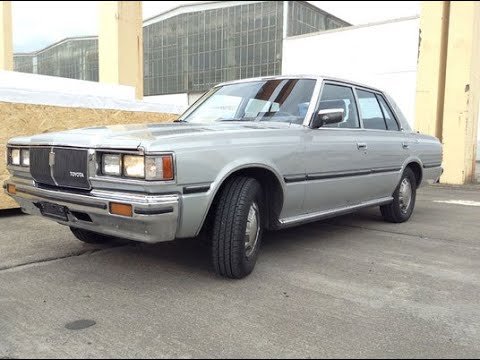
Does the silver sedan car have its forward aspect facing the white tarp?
no

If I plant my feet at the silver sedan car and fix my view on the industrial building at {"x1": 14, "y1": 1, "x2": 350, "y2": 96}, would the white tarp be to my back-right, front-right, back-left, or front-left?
front-left

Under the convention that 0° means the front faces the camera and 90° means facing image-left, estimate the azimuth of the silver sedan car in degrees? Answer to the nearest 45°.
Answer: approximately 45°

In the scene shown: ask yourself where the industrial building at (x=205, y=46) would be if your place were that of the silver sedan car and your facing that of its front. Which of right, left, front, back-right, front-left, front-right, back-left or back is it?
back-right
